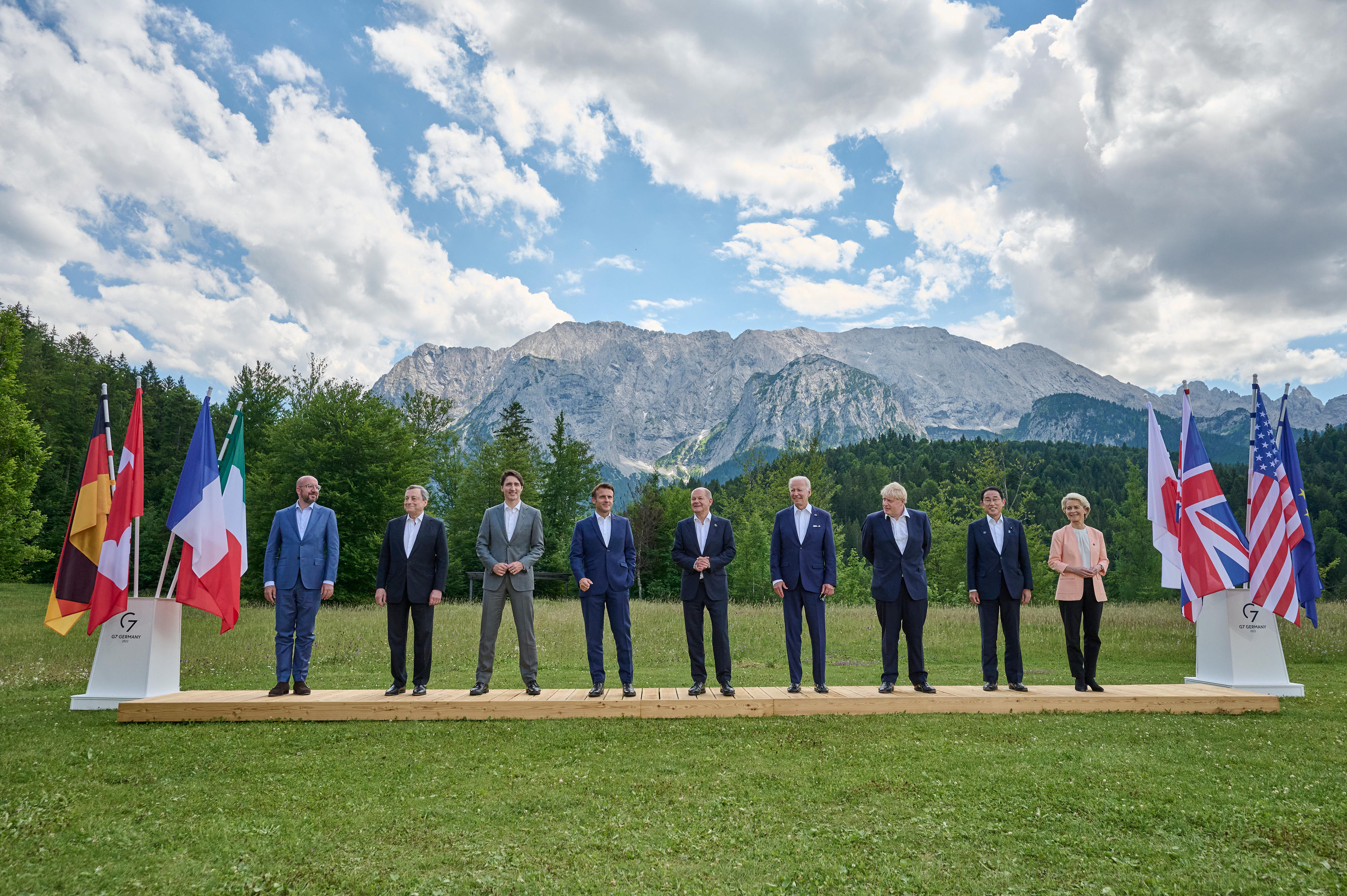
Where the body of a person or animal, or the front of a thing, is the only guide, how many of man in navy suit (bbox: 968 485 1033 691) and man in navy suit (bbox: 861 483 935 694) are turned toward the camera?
2

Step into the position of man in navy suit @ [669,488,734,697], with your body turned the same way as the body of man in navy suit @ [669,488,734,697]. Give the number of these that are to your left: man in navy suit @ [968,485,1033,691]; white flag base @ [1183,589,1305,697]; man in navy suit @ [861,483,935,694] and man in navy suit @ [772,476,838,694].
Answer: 4

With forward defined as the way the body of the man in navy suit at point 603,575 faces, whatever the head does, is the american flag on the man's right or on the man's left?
on the man's left

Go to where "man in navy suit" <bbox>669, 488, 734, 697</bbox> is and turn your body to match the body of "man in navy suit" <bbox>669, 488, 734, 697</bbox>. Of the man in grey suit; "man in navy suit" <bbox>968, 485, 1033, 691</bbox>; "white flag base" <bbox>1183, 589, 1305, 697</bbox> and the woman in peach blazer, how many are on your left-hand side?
3

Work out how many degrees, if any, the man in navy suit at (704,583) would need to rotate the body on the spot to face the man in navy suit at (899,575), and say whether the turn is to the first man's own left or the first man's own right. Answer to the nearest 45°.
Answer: approximately 90° to the first man's own left

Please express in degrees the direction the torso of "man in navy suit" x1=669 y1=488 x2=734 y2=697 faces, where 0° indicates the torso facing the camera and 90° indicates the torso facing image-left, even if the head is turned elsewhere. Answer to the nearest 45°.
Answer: approximately 0°

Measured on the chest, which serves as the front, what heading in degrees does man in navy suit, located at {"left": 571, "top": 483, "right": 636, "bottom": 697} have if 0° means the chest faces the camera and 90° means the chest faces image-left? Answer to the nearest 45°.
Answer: approximately 0°
